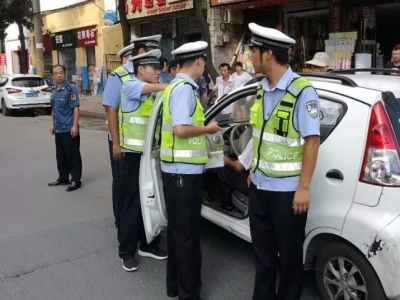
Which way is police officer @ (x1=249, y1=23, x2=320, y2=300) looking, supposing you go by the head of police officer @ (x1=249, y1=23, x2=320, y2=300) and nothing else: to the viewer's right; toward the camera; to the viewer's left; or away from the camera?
to the viewer's left

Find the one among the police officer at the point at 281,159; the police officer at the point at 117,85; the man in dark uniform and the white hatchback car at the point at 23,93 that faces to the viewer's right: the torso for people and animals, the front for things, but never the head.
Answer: the police officer at the point at 117,85

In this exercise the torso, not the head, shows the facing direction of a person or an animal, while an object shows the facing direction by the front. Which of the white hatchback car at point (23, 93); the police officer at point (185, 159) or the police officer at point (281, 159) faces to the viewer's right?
the police officer at point (185, 159)

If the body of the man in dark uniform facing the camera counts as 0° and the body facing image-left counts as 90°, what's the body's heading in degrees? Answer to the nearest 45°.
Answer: approximately 45°

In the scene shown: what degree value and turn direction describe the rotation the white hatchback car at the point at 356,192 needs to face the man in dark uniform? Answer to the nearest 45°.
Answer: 0° — it already faces them

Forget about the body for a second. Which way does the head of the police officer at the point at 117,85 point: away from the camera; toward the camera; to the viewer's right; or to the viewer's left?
to the viewer's right

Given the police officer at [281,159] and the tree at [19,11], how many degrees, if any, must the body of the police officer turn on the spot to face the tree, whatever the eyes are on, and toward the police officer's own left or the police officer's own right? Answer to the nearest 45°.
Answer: approximately 90° to the police officer's own right

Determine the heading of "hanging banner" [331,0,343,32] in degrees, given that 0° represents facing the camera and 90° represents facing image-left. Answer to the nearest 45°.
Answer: approximately 0°

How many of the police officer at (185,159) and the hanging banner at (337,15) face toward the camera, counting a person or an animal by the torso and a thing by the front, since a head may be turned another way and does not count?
1

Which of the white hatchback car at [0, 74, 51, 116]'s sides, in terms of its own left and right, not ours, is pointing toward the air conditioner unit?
back

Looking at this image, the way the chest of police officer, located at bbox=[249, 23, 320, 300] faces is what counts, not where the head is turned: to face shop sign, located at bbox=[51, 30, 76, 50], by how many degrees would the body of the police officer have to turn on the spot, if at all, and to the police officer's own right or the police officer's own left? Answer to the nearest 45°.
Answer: approximately 90° to the police officer's own right

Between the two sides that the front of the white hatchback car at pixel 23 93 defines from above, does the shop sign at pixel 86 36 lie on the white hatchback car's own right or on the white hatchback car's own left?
on the white hatchback car's own right

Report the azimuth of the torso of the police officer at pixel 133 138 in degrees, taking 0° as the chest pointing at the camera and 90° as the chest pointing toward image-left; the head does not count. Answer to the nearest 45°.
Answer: approximately 315°

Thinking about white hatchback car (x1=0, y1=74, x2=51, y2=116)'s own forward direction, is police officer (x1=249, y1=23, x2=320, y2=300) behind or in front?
behind

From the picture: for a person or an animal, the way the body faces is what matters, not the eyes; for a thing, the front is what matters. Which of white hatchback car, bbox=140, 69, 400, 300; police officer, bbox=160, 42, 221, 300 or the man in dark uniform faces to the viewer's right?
the police officer
